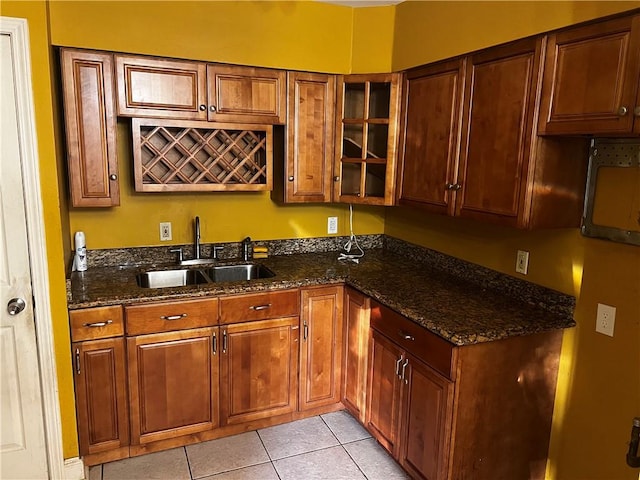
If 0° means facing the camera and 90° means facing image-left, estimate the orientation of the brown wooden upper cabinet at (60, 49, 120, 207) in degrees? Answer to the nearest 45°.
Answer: approximately 315°

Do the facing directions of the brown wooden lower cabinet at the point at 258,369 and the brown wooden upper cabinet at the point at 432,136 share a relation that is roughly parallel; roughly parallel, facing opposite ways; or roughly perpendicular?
roughly perpendicular

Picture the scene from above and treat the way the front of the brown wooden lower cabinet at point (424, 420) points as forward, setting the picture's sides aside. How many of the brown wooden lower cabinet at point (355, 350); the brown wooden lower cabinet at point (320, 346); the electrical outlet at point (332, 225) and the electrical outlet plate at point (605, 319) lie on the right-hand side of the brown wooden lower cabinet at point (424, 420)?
3

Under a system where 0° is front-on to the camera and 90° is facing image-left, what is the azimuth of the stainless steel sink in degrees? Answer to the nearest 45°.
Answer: approximately 0°

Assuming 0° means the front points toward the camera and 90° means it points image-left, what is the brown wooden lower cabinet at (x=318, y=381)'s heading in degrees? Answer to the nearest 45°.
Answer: approximately 0°

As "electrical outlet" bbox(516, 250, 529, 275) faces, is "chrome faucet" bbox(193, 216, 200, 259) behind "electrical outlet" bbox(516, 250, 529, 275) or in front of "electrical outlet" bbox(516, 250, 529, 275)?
in front

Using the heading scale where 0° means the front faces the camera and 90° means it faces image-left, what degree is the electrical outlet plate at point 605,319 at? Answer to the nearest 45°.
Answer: approximately 45°

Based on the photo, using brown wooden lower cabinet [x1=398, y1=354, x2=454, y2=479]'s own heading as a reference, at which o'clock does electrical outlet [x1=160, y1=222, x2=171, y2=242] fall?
The electrical outlet is roughly at 2 o'clock from the brown wooden lower cabinet.

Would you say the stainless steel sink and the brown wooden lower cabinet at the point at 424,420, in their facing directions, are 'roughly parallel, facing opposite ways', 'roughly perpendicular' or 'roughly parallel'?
roughly perpendicular

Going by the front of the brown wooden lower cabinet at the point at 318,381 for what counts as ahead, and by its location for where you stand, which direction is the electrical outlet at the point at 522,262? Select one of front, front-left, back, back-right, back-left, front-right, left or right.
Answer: left

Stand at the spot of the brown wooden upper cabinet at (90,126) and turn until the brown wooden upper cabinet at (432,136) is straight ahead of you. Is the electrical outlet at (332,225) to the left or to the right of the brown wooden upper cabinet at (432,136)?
left

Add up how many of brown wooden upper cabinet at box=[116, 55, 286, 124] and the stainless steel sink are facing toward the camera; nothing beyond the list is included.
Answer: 2
